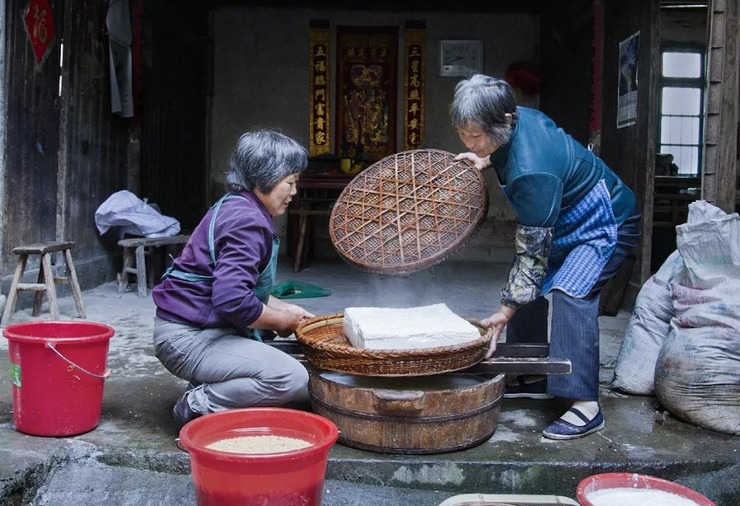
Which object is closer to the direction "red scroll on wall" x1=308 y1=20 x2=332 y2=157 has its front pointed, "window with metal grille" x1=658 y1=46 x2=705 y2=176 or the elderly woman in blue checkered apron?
the elderly woman in blue checkered apron

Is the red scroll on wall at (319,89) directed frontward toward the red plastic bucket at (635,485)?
yes

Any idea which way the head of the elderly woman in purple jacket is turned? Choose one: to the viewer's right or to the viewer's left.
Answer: to the viewer's right

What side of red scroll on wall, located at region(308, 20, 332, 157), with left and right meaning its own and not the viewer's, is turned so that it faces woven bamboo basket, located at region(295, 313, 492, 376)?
front

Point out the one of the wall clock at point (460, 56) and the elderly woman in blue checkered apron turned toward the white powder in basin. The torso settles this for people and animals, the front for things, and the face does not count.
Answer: the wall clock

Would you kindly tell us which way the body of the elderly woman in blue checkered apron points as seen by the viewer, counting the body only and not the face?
to the viewer's left

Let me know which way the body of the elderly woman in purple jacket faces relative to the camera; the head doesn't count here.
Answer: to the viewer's right

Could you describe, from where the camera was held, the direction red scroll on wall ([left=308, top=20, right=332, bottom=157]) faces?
facing the viewer

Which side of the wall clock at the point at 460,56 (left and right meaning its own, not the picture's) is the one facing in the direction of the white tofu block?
front

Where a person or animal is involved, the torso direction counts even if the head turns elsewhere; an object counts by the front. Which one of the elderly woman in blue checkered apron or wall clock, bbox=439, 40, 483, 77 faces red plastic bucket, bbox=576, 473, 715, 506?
the wall clock

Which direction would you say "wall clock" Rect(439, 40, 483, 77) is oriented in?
toward the camera

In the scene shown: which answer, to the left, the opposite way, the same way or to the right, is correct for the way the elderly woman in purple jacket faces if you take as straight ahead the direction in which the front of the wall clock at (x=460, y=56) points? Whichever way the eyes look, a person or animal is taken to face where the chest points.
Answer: to the left

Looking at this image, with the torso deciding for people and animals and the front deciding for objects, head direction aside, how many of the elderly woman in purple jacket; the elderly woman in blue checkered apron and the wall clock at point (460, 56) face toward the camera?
1

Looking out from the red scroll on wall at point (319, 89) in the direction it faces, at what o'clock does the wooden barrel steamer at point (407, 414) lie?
The wooden barrel steamer is roughly at 12 o'clock from the red scroll on wall.

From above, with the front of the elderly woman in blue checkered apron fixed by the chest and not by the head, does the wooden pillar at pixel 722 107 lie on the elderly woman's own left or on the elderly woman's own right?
on the elderly woman's own right

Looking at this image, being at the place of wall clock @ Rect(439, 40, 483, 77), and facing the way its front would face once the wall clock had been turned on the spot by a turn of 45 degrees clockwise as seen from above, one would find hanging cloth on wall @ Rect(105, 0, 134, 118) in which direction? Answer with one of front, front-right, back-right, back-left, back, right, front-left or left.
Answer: front

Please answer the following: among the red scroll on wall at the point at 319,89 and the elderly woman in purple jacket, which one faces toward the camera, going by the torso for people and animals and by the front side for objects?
the red scroll on wall

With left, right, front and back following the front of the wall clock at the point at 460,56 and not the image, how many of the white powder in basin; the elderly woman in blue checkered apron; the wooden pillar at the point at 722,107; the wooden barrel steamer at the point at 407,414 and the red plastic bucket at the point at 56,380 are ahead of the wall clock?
5
